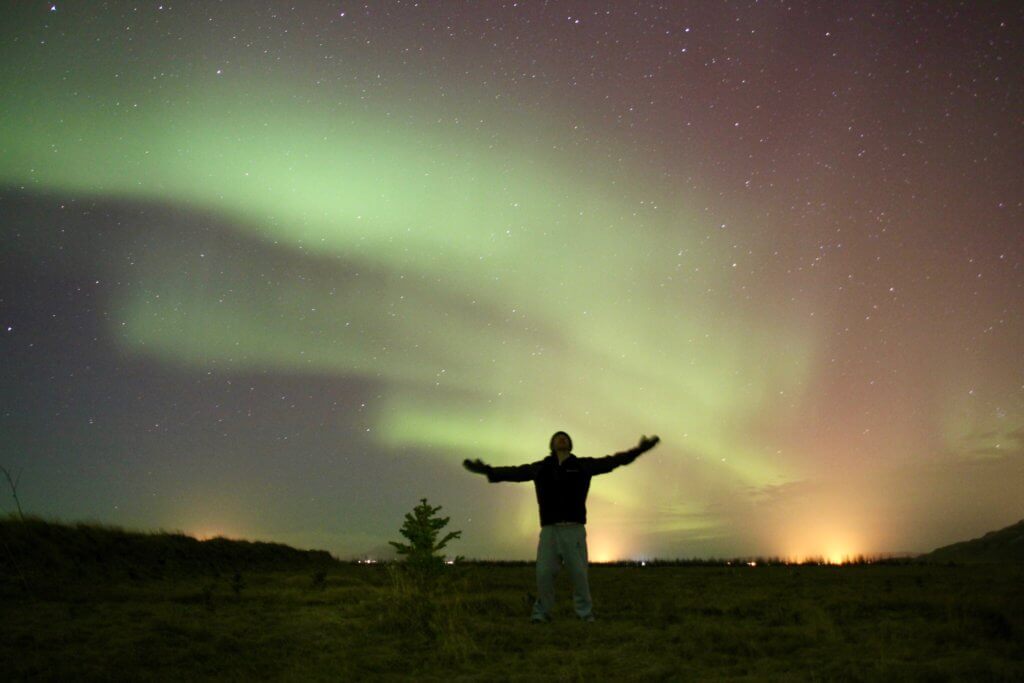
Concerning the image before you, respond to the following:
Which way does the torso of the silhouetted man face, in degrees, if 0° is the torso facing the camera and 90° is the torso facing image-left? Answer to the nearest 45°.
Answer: approximately 0°

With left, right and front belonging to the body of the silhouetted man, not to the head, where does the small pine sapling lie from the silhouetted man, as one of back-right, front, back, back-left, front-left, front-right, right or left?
back-right
